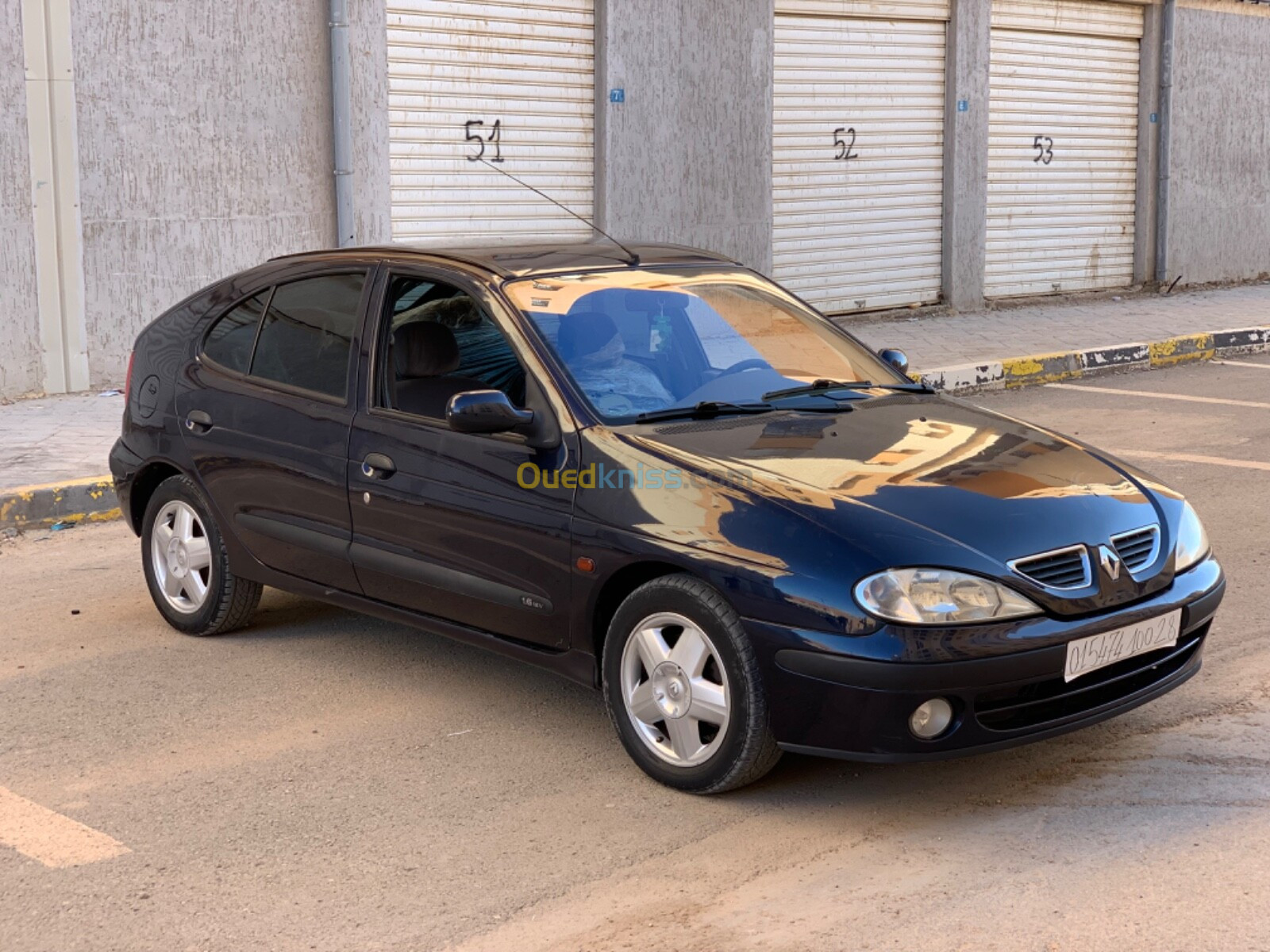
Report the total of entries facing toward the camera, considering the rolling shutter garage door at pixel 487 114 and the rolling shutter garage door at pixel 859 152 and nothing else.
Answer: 2

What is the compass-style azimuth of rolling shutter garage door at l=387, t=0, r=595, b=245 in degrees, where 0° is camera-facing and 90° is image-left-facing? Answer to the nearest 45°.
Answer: approximately 0°

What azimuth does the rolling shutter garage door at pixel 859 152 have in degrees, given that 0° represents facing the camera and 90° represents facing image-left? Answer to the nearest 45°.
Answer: approximately 0°

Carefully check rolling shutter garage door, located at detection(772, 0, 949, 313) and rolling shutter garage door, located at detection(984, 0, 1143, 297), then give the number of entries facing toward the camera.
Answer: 2

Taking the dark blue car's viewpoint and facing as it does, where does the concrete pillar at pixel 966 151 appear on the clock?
The concrete pillar is roughly at 8 o'clock from the dark blue car.

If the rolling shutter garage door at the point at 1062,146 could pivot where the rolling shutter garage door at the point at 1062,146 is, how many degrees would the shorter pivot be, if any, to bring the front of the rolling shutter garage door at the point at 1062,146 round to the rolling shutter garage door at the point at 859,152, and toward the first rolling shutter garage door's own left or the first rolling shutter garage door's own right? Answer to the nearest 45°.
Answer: approximately 45° to the first rolling shutter garage door's own right

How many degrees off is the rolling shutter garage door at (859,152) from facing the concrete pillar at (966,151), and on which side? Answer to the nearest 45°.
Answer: approximately 135° to its left

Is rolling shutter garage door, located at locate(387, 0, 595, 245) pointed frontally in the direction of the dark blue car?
yes

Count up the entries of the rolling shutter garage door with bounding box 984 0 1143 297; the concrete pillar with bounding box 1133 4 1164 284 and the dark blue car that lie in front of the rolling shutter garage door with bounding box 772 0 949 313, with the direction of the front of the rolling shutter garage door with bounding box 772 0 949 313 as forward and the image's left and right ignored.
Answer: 1

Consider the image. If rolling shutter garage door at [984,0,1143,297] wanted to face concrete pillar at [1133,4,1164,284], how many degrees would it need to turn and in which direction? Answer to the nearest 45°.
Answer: approximately 135° to its left
